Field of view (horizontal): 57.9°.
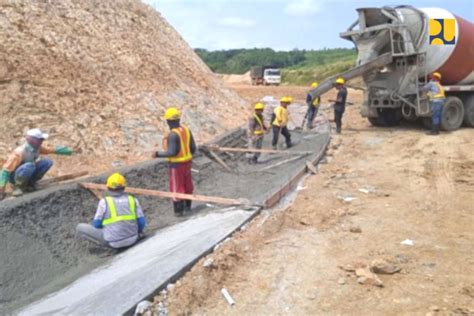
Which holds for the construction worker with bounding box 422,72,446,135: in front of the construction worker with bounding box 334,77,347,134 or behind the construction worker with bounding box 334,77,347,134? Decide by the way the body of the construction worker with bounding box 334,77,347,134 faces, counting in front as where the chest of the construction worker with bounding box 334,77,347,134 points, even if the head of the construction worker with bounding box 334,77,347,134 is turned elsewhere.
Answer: behind

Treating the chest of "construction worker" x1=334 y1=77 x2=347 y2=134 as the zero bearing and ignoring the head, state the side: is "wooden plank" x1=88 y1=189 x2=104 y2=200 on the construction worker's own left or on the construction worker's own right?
on the construction worker's own left

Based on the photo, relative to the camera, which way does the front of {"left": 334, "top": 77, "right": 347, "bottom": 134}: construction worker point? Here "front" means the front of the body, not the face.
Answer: to the viewer's left

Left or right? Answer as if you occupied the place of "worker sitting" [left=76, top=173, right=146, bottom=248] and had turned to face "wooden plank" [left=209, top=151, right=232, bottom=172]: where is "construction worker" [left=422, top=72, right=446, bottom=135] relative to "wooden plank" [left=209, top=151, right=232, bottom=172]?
right

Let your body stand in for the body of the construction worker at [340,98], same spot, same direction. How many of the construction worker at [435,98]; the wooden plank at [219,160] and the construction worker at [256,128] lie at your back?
1

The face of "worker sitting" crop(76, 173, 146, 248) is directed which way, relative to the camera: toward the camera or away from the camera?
away from the camera
